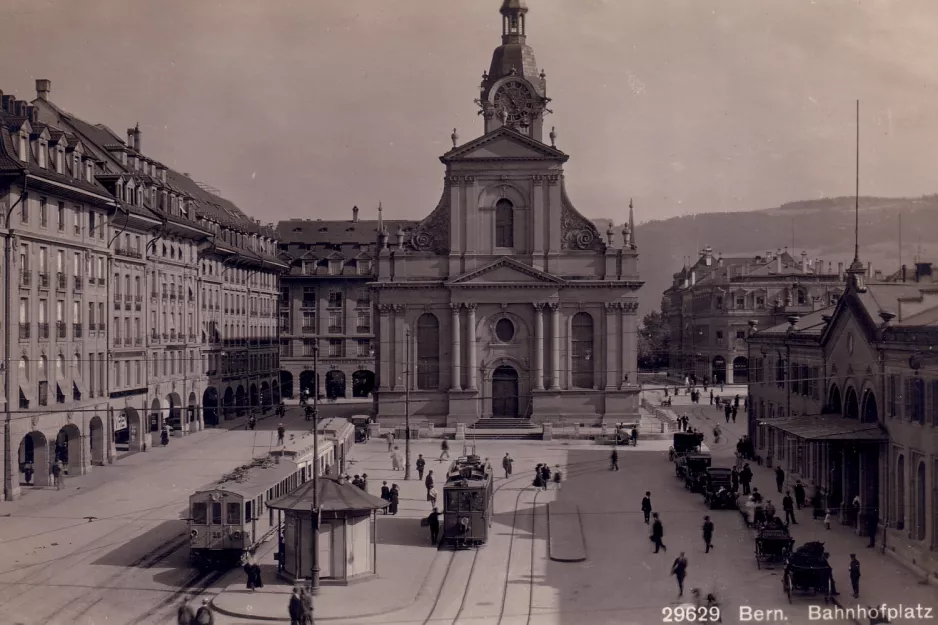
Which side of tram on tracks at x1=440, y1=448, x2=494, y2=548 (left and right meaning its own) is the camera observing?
front

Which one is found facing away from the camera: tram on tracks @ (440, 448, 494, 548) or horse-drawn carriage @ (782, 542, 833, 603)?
the horse-drawn carriage

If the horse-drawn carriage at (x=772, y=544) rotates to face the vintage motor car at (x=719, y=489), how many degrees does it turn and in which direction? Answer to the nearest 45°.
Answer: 0° — it already faces it

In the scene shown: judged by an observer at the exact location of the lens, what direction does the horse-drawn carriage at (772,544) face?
facing away from the viewer

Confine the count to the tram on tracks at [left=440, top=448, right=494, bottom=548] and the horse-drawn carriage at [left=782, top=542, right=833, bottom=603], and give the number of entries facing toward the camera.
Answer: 1

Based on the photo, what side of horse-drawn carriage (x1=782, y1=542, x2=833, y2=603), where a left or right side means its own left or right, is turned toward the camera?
back

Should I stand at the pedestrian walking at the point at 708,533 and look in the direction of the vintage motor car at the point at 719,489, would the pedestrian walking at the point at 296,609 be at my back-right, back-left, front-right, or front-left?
back-left

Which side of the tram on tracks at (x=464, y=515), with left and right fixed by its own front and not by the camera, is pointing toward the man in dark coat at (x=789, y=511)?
left

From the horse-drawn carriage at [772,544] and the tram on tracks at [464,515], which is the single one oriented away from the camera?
the horse-drawn carriage

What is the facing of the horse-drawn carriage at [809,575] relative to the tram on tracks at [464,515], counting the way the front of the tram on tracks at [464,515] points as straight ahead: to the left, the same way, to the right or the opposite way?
the opposite way

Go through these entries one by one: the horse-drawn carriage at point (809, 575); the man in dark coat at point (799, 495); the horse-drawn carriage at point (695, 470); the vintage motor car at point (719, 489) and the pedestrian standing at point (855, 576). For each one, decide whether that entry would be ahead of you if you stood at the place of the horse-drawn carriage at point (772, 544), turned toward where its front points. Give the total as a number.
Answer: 3

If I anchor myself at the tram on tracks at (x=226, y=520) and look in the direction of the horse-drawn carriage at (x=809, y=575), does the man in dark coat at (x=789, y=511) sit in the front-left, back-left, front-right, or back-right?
front-left

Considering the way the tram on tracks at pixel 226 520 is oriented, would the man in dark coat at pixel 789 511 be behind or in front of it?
behind

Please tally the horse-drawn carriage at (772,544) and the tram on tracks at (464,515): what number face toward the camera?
1

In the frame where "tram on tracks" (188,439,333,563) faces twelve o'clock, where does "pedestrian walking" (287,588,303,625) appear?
The pedestrian walking is roughly at 10 o'clock from the tram on tracks.

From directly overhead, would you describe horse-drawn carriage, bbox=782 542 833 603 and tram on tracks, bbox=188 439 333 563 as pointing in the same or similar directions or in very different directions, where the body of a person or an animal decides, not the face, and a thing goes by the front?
very different directions
